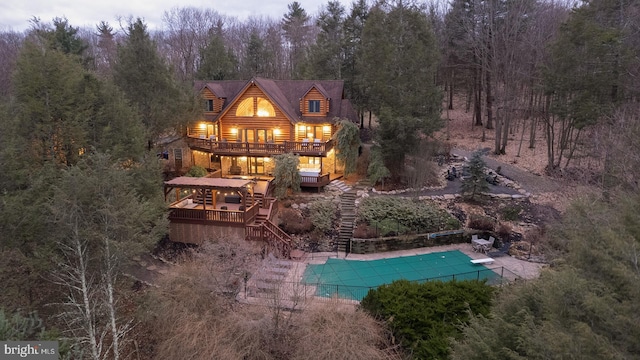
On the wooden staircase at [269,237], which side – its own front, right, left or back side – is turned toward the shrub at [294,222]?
left

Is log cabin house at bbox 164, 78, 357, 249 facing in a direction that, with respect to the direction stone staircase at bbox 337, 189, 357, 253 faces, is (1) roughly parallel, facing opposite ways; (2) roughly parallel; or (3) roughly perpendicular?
roughly parallel

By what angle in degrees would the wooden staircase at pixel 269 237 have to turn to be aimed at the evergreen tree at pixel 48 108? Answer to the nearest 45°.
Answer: approximately 135° to its right

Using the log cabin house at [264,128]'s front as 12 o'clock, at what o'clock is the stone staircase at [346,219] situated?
The stone staircase is roughly at 11 o'clock from the log cabin house.

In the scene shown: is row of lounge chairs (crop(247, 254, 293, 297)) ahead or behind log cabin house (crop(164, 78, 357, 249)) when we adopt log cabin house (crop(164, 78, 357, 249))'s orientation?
ahead

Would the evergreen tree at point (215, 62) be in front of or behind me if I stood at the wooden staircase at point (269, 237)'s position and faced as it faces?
behind

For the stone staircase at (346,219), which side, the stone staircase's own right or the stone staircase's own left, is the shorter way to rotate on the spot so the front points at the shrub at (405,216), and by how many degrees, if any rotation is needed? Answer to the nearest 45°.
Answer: approximately 90° to the stone staircase's own left

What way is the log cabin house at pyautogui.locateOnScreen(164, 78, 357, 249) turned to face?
toward the camera

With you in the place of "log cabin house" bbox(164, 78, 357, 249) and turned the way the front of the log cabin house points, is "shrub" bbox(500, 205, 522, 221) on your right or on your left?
on your left

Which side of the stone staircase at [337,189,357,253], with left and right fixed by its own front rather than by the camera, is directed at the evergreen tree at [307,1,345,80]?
back

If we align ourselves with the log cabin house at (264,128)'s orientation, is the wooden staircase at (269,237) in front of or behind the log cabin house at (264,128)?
in front

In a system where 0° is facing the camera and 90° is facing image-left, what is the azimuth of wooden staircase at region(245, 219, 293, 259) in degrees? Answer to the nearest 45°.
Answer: approximately 315°

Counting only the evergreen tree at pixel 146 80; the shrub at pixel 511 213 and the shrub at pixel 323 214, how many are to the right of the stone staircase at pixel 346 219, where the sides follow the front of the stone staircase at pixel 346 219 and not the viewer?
2

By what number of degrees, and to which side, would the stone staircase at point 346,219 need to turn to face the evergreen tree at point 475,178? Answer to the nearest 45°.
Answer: approximately 90° to its left
